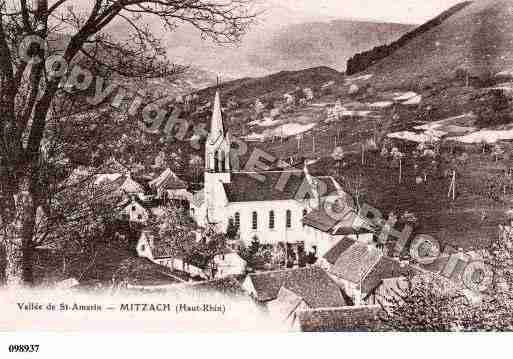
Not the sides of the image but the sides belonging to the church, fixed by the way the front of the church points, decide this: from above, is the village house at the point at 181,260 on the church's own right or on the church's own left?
on the church's own left

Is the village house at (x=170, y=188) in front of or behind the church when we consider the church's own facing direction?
in front

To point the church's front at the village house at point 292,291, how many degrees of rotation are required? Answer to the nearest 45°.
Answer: approximately 90° to its left

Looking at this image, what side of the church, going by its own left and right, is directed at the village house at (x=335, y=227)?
back

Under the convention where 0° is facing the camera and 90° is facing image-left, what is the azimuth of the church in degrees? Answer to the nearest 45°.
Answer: approximately 90°
